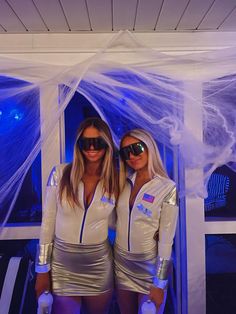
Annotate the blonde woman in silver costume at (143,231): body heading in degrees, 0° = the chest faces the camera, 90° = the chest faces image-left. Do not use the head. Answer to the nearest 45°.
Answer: approximately 45°

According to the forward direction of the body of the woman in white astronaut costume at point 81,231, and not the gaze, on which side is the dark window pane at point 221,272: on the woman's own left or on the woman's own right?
on the woman's own left

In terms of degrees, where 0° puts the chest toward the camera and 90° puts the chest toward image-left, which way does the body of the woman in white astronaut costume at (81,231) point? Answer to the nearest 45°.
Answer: approximately 0°

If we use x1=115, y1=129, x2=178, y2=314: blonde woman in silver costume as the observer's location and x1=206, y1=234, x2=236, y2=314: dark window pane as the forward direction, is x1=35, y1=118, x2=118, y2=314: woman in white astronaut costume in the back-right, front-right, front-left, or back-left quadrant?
back-left
